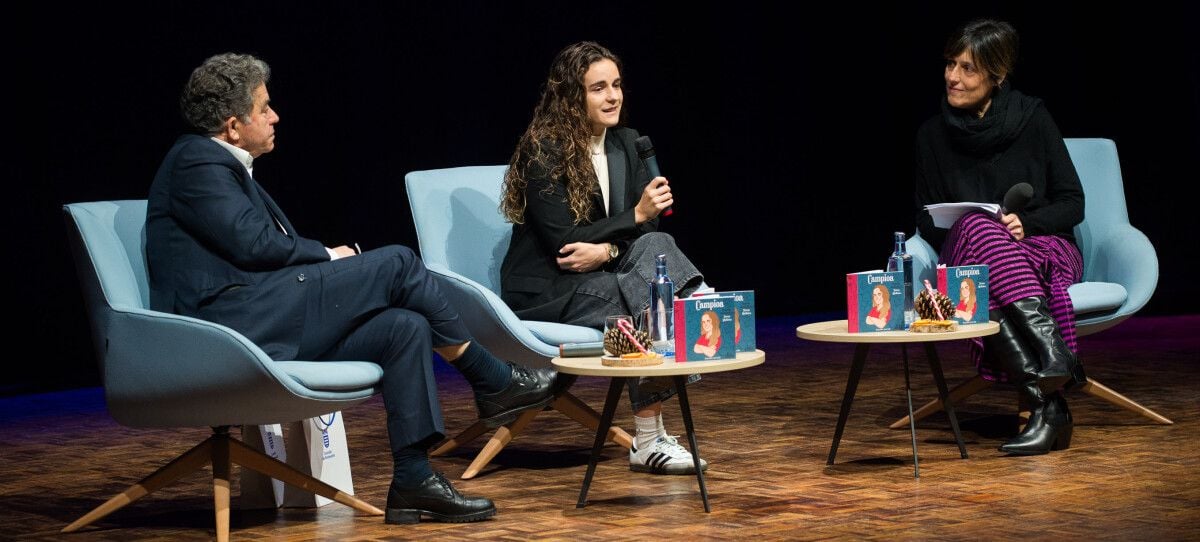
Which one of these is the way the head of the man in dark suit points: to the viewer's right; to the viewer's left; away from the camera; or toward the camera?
to the viewer's right

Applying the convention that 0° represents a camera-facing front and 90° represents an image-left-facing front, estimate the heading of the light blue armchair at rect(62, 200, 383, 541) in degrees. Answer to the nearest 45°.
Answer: approximately 270°

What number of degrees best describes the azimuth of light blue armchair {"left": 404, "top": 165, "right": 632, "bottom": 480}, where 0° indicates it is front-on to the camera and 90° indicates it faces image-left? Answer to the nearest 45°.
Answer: approximately 315°

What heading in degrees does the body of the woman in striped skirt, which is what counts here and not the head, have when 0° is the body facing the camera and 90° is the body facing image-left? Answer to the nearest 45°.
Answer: approximately 45°

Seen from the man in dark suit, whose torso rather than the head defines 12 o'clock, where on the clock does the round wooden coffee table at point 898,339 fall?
The round wooden coffee table is roughly at 12 o'clock from the man in dark suit.

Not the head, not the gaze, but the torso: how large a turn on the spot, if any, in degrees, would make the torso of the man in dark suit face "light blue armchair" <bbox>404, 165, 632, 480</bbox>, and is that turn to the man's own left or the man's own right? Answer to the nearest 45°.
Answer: approximately 45° to the man's own left

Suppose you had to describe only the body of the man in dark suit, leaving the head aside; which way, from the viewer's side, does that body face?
to the viewer's right

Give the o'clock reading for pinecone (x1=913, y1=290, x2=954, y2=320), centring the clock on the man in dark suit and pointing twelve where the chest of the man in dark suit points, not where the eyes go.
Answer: The pinecone is roughly at 12 o'clock from the man in dark suit.

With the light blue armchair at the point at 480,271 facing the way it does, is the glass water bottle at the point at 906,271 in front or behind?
in front

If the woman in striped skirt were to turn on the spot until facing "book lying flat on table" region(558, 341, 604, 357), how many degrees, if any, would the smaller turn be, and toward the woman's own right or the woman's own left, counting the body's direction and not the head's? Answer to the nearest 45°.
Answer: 0° — they already face it

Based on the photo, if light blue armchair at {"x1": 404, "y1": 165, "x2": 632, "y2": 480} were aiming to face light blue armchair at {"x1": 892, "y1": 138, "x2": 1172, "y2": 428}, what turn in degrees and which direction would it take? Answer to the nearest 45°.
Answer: approximately 45° to its left

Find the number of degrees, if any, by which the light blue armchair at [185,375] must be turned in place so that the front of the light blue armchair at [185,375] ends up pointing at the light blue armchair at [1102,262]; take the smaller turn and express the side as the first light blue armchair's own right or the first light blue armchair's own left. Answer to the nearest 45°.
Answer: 0° — it already faces it
